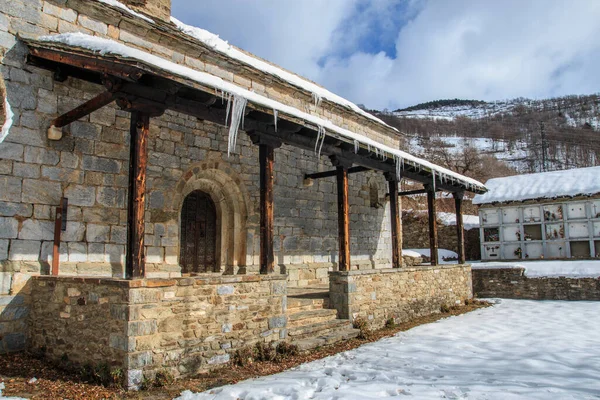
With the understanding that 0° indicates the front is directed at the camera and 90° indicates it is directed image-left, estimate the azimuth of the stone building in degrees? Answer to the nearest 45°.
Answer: approximately 315°

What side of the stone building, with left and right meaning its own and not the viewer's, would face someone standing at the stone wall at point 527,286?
left
